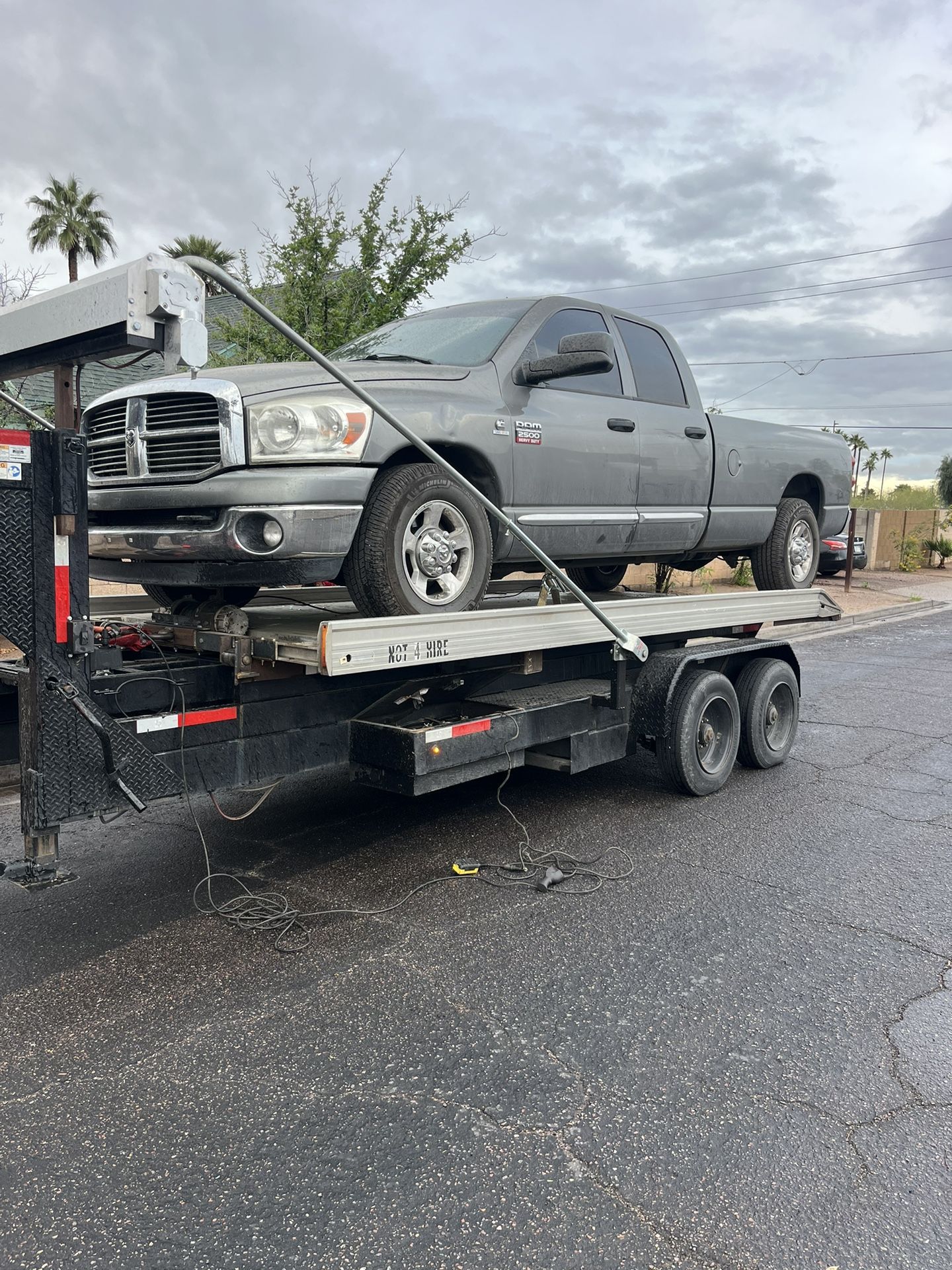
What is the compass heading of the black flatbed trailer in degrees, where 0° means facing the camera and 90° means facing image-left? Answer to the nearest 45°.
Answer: approximately 45°

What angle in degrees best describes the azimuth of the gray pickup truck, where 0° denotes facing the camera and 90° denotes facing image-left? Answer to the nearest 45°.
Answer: approximately 45°

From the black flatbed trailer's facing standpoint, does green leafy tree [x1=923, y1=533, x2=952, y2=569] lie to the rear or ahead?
to the rear
